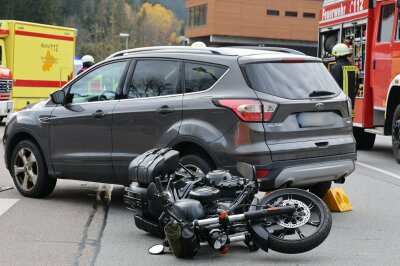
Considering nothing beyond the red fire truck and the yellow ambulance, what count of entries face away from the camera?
0

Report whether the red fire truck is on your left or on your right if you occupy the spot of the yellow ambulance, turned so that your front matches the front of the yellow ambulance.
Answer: on your left

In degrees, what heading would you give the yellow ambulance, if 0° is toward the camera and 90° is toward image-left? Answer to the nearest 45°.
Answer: approximately 45°

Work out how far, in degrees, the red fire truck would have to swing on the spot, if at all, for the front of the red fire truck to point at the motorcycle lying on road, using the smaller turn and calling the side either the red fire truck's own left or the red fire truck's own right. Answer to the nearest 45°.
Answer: approximately 45° to the red fire truck's own right

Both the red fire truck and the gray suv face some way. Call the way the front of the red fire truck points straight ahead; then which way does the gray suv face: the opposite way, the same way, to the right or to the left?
the opposite way

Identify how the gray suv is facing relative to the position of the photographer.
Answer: facing away from the viewer and to the left of the viewer

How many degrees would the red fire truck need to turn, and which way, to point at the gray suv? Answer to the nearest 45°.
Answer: approximately 45° to its right
